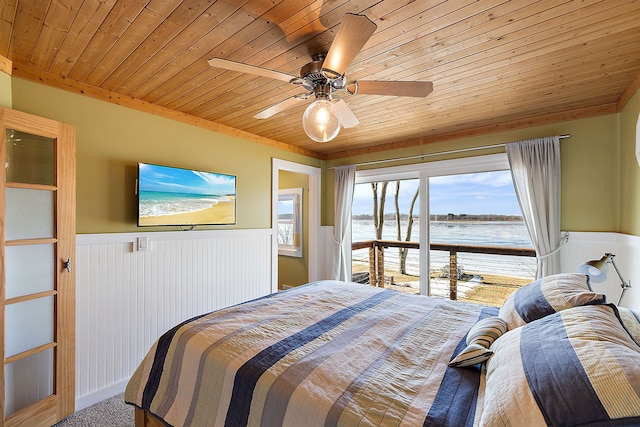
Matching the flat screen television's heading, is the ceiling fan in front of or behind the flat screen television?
in front

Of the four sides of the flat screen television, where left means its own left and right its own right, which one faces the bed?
front

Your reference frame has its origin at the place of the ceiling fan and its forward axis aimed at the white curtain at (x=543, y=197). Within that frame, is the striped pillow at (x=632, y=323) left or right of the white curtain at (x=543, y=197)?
right

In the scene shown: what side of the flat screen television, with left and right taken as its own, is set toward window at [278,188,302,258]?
left

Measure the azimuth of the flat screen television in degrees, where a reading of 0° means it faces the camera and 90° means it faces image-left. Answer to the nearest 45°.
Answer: approximately 315°

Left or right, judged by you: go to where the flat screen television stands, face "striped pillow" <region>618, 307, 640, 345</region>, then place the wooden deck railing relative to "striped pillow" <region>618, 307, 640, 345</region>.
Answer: left

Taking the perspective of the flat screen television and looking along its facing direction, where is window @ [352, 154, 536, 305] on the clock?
The window is roughly at 11 o'clock from the flat screen television.

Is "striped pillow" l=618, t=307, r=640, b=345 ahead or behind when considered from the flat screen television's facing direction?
ahead

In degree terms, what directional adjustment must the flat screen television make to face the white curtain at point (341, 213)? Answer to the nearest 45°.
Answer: approximately 45° to its left

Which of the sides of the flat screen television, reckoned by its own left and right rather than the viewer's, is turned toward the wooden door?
right

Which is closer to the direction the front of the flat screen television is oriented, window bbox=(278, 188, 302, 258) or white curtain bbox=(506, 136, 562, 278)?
the white curtain

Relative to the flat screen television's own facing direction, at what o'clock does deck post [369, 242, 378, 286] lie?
The deck post is roughly at 10 o'clock from the flat screen television.
